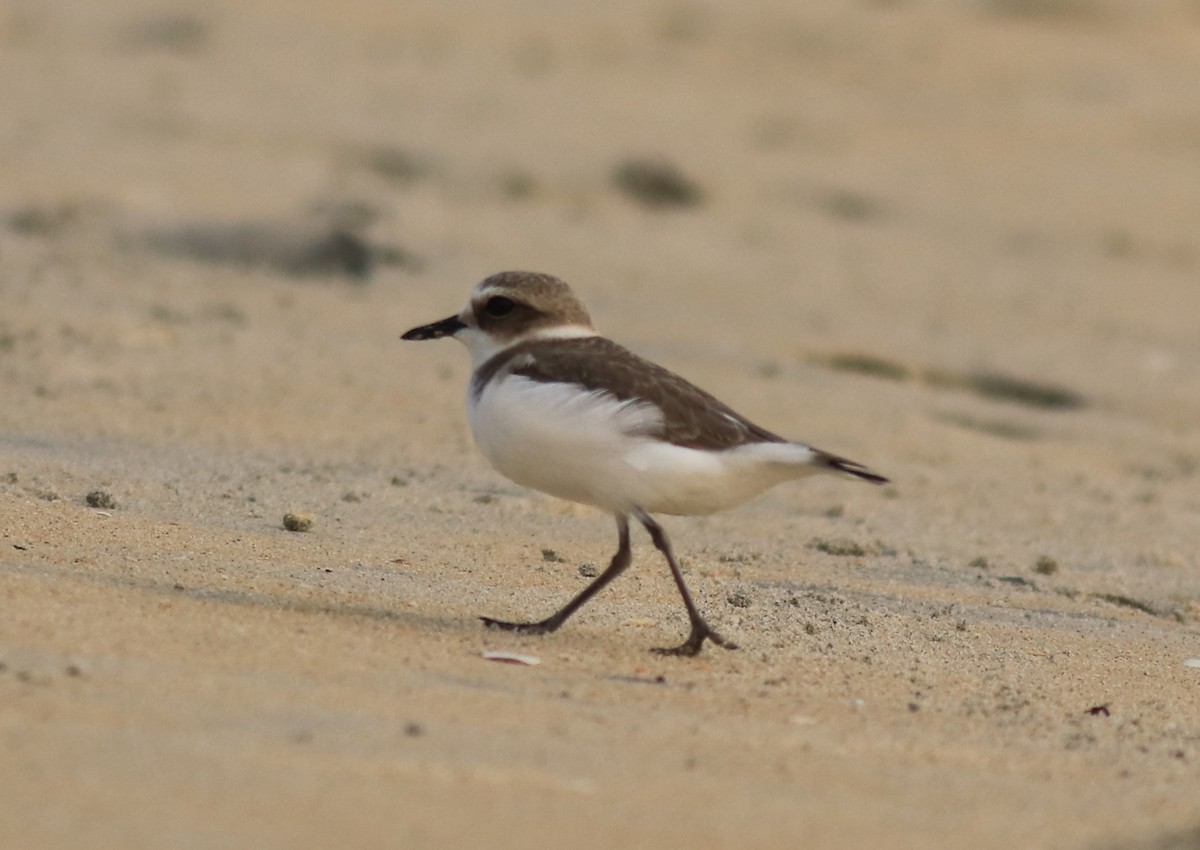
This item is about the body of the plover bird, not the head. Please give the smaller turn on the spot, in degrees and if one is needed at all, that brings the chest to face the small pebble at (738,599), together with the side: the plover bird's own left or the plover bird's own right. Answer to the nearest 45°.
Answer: approximately 135° to the plover bird's own right

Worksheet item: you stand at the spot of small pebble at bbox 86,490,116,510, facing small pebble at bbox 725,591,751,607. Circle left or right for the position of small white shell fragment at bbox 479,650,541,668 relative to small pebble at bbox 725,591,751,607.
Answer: right

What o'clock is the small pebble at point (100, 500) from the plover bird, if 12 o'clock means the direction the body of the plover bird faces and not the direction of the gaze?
The small pebble is roughly at 1 o'clock from the plover bird.

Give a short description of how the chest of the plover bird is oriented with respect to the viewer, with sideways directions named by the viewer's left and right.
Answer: facing to the left of the viewer

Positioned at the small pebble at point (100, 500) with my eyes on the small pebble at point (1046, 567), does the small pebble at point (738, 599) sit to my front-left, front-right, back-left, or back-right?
front-right

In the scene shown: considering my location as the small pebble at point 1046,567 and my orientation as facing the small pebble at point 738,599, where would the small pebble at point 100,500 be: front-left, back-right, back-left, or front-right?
front-right

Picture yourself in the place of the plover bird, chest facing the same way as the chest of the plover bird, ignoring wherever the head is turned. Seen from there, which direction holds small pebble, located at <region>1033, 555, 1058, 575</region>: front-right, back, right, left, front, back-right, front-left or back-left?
back-right

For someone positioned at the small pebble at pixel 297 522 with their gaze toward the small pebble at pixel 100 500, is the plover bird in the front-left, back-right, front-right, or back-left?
back-left
